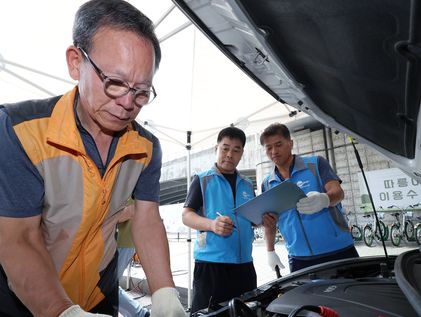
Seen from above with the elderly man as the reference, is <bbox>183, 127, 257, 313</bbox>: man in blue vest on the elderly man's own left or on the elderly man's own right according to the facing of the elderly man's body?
on the elderly man's own left

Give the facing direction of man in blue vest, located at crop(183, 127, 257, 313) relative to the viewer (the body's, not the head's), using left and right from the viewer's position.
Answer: facing the viewer and to the right of the viewer

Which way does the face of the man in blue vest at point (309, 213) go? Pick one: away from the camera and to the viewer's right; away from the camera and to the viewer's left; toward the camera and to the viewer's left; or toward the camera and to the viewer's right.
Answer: toward the camera and to the viewer's left

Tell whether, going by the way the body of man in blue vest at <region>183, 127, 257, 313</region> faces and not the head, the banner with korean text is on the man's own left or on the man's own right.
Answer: on the man's own left

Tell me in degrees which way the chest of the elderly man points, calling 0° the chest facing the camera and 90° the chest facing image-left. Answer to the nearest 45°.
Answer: approximately 315°

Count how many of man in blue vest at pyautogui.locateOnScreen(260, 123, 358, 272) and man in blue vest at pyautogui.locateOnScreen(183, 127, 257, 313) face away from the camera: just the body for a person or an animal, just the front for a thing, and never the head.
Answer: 0

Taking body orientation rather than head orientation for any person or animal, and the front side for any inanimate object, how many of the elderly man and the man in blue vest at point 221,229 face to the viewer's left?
0

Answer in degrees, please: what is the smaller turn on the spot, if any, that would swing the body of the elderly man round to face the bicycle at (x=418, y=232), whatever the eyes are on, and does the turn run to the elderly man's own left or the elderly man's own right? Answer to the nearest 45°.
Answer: approximately 90° to the elderly man's own left

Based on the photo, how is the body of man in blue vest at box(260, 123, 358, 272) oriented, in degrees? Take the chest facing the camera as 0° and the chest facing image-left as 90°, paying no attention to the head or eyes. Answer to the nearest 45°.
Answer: approximately 45°

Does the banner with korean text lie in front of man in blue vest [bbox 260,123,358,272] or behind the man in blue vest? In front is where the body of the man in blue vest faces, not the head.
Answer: behind
